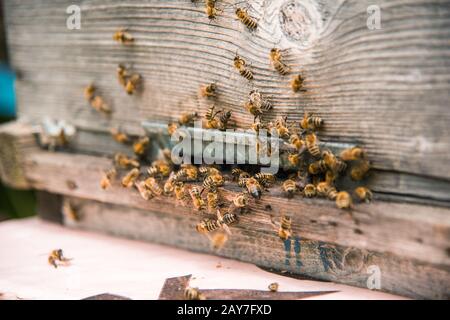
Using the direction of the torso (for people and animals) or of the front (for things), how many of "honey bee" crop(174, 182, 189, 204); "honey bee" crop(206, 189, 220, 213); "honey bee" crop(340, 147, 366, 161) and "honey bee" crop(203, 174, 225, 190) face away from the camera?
2

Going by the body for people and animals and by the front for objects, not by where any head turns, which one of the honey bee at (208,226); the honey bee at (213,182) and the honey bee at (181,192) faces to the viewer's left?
the honey bee at (208,226)

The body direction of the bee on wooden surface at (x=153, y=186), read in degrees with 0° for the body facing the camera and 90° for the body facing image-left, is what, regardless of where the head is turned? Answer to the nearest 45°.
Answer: approximately 135°
